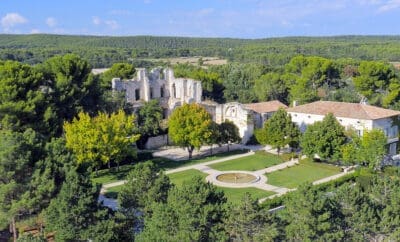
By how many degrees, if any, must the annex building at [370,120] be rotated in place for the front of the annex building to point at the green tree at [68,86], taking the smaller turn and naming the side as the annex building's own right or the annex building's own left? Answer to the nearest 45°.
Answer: approximately 45° to the annex building's own right

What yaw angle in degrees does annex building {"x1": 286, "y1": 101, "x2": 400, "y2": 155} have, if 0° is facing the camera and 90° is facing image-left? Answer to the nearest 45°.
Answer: approximately 45°

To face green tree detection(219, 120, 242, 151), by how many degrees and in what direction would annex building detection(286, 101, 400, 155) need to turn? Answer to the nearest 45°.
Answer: approximately 45° to its right

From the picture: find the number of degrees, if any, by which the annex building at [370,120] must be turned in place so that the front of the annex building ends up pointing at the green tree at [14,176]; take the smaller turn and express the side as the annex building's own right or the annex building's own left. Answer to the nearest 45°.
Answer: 0° — it already faces it

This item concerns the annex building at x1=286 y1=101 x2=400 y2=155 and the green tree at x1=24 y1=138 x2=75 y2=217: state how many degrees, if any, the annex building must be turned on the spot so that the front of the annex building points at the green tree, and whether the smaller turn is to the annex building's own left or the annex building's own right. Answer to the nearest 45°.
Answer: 0° — it already faces it
